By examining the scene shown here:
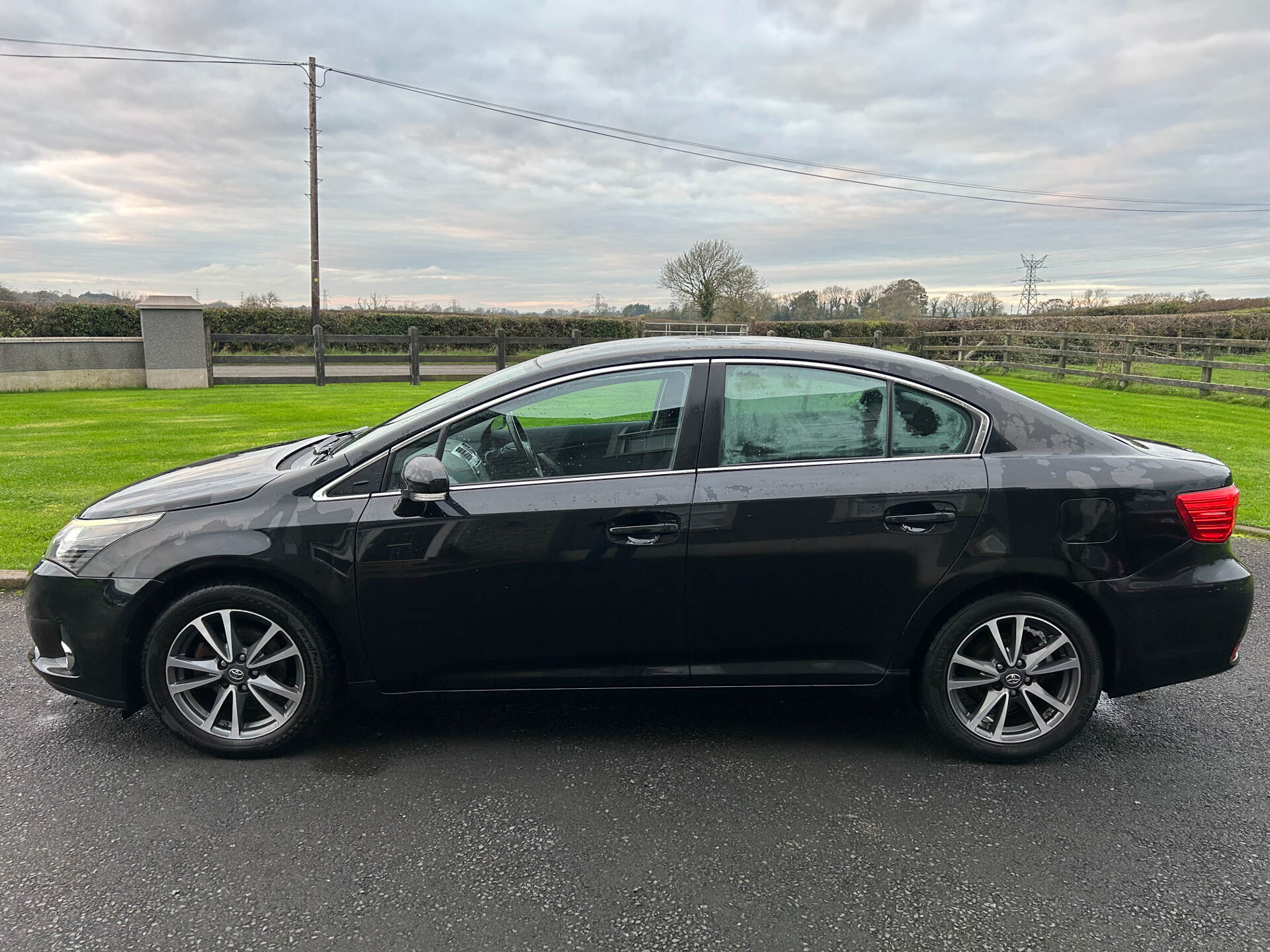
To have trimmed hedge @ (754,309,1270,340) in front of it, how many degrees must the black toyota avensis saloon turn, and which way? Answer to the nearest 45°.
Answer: approximately 135° to its right

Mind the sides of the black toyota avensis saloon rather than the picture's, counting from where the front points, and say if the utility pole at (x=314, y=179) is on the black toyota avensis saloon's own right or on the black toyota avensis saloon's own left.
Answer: on the black toyota avensis saloon's own right

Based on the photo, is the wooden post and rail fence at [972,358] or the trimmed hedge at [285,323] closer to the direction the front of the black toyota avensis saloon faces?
the trimmed hedge

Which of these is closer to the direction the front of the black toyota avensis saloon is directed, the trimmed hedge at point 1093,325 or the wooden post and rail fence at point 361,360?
the wooden post and rail fence

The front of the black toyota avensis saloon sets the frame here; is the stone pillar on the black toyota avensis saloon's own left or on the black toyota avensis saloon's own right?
on the black toyota avensis saloon's own right

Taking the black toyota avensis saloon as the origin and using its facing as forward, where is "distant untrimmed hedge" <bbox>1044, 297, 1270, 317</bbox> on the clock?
The distant untrimmed hedge is roughly at 4 o'clock from the black toyota avensis saloon.

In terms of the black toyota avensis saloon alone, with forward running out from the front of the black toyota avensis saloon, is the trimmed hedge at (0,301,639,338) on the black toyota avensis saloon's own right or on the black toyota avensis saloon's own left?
on the black toyota avensis saloon's own right

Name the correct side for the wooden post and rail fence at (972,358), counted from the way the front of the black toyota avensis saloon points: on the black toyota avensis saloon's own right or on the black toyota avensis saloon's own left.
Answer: on the black toyota avensis saloon's own right

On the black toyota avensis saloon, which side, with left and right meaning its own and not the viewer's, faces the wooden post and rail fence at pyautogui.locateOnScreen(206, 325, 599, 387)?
right

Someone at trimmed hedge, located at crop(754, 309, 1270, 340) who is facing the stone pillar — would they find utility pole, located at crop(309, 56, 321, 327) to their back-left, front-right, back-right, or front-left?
front-right

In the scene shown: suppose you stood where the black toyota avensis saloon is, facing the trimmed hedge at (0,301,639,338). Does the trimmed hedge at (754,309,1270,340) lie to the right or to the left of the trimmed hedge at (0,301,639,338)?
right

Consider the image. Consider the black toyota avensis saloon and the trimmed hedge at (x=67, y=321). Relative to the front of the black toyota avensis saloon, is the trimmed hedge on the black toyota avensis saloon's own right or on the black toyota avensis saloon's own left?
on the black toyota avensis saloon's own right

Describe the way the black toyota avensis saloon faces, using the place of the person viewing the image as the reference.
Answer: facing to the left of the viewer

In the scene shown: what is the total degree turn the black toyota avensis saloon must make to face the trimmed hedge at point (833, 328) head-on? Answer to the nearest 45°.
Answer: approximately 90° to its right
